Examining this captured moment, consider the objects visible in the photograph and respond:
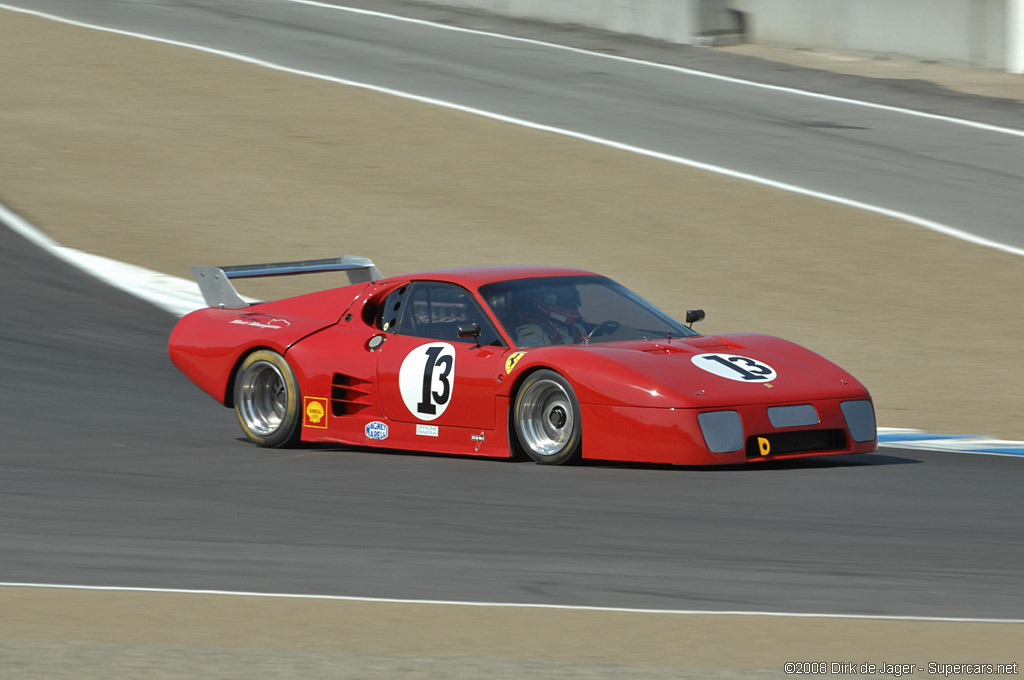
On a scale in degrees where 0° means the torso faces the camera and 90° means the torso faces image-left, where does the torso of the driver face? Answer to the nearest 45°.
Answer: approximately 315°
